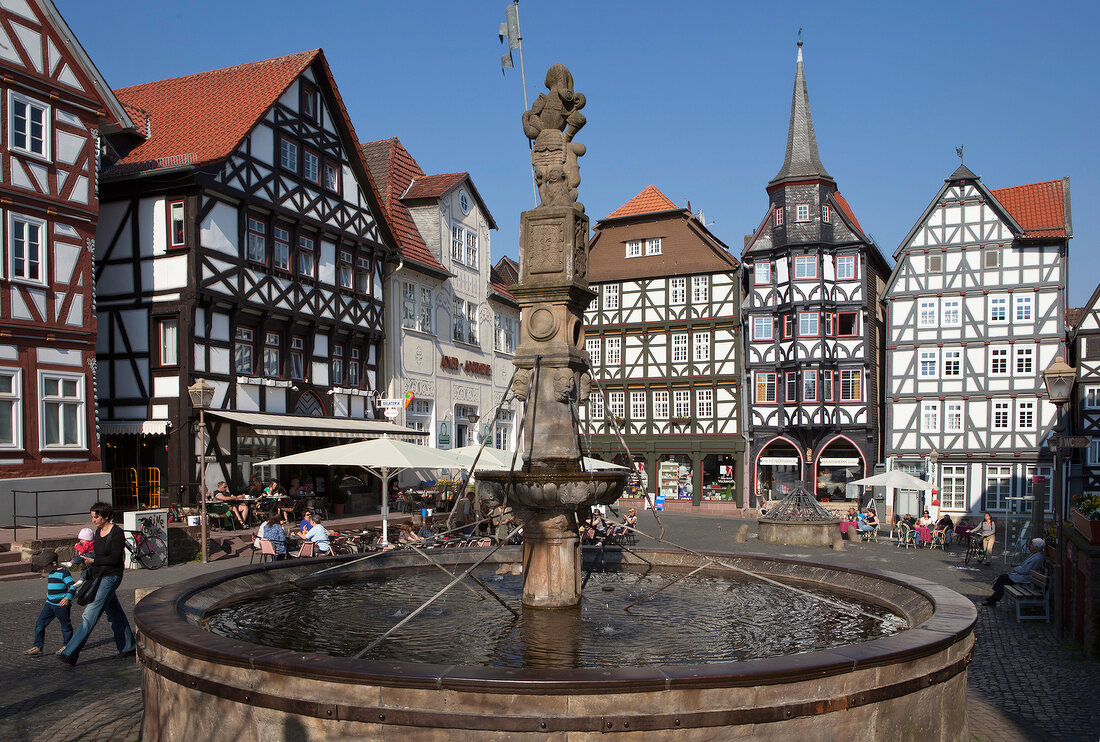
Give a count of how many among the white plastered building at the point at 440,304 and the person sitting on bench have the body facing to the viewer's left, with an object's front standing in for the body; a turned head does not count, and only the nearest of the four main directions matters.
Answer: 1

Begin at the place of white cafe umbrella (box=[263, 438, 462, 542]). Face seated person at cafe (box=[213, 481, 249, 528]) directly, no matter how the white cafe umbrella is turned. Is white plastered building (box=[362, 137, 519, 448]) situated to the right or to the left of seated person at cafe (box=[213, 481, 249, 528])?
right

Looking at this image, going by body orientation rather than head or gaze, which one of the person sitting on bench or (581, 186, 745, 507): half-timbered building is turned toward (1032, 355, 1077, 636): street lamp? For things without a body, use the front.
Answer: the half-timbered building

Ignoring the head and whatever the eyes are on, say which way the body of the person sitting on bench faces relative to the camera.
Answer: to the viewer's left

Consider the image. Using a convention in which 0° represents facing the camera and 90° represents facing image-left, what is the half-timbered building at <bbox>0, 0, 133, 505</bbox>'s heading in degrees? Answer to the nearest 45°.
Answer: approximately 315°

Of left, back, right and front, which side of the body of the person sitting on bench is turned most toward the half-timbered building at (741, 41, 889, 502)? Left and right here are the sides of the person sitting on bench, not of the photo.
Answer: right

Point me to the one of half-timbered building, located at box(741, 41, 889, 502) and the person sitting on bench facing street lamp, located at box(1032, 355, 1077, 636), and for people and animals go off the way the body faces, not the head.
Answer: the half-timbered building

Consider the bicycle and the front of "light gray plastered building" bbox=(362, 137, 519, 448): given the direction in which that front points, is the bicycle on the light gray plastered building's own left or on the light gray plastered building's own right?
on the light gray plastered building's own right

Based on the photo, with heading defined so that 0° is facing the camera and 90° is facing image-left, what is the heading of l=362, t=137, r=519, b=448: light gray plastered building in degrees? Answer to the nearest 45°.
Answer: approximately 315°
